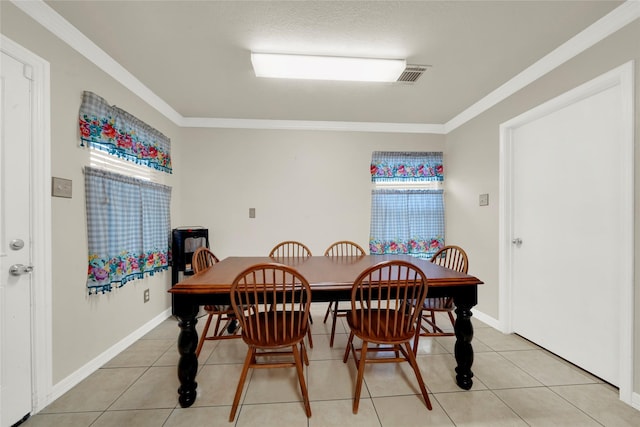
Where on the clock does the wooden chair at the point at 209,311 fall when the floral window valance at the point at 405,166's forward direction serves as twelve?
The wooden chair is roughly at 1 o'clock from the floral window valance.

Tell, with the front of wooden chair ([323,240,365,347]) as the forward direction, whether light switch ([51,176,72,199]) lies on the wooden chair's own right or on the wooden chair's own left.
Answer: on the wooden chair's own right

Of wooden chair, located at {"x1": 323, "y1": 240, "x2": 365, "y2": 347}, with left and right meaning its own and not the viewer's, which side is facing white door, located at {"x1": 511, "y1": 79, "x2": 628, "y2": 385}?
left

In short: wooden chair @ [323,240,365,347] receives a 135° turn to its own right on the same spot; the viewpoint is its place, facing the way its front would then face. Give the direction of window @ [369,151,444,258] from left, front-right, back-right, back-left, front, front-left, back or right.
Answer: right

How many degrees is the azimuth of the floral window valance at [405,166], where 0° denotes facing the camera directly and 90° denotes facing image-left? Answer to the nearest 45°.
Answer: approximately 0°

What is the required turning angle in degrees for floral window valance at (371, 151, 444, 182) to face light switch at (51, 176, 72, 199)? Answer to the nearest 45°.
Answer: approximately 45° to its right

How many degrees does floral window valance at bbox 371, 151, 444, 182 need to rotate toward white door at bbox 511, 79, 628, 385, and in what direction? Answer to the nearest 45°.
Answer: approximately 45° to its left

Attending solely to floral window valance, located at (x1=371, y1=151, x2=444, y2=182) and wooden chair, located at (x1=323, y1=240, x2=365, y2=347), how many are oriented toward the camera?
2
